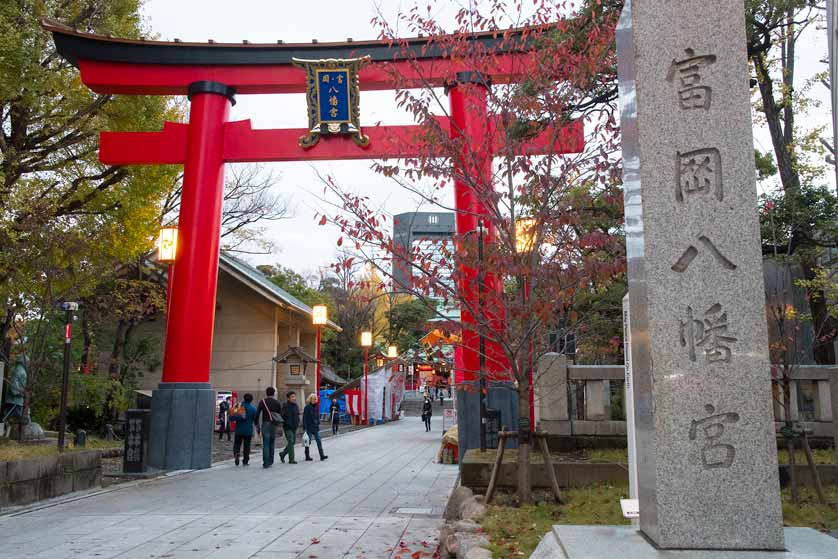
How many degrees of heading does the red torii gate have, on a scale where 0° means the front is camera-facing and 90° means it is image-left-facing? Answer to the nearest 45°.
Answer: approximately 0°

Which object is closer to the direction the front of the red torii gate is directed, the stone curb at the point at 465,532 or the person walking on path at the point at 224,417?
the stone curb

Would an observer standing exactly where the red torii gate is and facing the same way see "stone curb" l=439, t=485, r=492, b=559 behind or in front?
in front

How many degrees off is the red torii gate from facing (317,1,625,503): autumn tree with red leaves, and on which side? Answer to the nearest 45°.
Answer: approximately 45° to its left

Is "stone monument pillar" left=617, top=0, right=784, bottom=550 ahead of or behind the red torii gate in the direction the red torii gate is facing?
ahead
